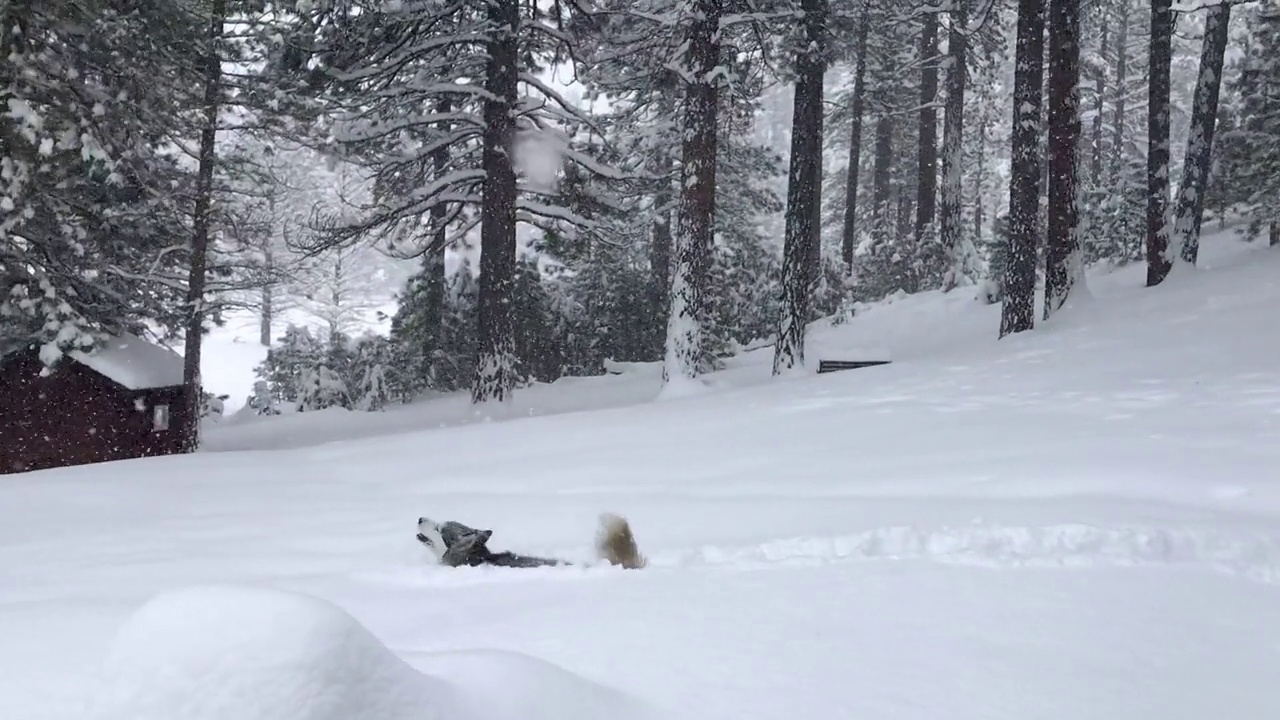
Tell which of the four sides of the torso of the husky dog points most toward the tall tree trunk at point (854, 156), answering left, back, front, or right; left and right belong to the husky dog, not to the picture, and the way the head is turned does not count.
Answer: right

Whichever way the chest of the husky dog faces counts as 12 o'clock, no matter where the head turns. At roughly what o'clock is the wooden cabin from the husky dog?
The wooden cabin is roughly at 2 o'clock from the husky dog.

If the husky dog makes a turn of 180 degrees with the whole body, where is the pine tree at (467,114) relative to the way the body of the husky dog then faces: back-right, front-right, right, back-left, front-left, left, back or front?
left

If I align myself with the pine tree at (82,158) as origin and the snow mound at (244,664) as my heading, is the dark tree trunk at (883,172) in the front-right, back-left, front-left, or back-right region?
back-left

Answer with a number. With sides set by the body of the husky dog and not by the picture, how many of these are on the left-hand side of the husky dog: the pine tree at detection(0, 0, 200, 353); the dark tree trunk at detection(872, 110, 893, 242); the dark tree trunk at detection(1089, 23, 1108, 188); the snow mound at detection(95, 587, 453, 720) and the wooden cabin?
1

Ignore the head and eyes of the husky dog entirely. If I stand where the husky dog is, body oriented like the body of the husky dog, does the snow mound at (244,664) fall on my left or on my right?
on my left

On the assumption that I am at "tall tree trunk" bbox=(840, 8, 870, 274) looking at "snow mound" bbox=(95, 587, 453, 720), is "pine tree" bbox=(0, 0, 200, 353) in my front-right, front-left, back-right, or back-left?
front-right

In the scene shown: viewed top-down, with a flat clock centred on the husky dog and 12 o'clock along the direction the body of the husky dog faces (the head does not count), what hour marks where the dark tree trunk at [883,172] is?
The dark tree trunk is roughly at 4 o'clock from the husky dog.

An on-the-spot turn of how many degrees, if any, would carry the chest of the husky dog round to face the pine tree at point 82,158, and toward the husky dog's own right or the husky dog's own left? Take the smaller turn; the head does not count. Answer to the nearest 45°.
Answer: approximately 45° to the husky dog's own right

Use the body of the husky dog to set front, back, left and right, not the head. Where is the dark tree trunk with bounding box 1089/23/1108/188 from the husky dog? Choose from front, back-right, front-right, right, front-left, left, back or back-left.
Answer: back-right

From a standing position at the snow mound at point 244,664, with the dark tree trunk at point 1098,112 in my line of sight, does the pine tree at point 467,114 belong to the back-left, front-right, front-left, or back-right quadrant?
front-left

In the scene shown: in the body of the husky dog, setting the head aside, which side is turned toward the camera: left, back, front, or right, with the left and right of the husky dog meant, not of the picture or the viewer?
left

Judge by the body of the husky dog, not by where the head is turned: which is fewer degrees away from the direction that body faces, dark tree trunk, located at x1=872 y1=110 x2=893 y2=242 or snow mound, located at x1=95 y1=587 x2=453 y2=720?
the snow mound
